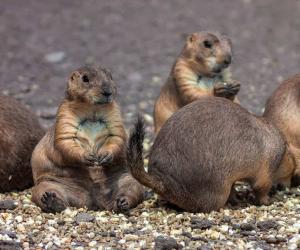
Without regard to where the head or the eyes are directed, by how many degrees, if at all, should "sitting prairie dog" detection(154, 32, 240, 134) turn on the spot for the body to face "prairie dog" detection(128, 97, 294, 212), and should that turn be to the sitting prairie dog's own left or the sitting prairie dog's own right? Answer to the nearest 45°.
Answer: approximately 45° to the sitting prairie dog's own right

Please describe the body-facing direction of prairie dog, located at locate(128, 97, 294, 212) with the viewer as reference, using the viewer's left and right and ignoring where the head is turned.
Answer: facing to the right of the viewer

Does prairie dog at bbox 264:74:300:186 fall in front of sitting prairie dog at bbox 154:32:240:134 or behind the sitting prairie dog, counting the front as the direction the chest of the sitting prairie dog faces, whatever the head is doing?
in front

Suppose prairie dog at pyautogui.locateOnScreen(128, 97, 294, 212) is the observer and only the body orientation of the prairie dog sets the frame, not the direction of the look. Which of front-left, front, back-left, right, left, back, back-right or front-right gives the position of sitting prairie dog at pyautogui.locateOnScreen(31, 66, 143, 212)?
back

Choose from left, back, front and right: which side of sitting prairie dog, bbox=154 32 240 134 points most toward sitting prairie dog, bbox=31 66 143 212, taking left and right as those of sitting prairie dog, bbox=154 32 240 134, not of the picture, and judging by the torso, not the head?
right

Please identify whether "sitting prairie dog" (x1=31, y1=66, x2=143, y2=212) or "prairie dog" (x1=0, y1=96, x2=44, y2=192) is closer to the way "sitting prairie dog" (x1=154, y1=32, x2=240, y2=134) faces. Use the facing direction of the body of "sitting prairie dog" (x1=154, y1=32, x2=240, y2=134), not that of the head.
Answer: the sitting prairie dog

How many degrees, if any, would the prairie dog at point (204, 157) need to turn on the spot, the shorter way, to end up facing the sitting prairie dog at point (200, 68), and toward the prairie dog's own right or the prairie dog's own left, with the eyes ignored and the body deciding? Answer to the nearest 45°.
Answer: approximately 90° to the prairie dog's own left

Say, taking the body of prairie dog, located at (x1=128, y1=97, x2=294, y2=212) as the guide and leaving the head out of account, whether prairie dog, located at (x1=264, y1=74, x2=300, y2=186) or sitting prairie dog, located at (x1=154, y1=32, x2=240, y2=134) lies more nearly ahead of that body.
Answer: the prairie dog

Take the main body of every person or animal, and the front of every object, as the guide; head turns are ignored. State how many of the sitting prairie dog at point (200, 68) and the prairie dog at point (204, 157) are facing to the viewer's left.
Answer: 0
